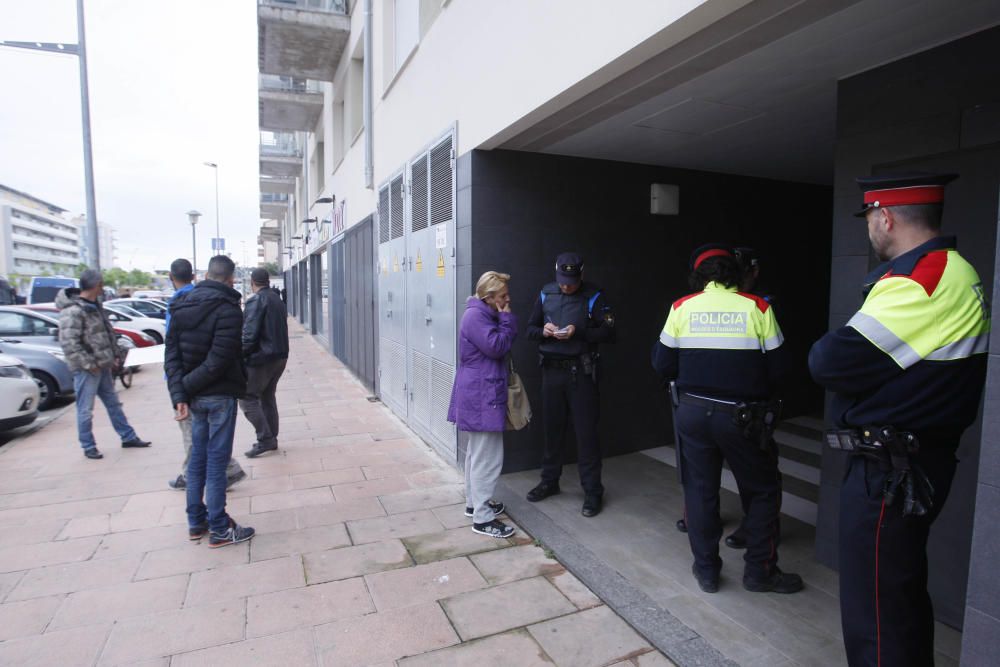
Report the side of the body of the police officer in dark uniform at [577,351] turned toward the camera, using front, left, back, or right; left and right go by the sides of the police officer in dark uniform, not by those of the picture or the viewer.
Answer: front

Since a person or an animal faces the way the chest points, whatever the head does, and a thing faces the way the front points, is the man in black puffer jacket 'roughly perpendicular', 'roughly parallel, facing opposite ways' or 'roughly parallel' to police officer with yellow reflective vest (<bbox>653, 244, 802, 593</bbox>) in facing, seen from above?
roughly parallel

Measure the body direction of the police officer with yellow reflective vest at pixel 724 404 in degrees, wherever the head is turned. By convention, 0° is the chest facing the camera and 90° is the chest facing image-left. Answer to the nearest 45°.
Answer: approximately 180°

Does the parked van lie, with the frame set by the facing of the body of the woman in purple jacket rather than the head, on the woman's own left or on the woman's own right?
on the woman's own left

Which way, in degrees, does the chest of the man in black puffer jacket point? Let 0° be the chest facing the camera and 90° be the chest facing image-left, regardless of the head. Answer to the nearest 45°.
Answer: approximately 225°

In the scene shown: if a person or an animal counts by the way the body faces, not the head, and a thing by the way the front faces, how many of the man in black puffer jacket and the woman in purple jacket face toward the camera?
0

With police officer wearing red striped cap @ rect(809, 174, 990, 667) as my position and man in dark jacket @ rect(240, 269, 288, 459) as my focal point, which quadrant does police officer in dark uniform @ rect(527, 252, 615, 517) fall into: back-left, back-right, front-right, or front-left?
front-right

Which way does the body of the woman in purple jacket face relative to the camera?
to the viewer's right

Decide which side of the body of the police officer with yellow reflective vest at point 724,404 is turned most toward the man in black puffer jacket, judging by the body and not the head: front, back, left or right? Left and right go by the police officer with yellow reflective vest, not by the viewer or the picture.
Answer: left

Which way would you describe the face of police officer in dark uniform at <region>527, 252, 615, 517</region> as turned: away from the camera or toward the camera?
toward the camera

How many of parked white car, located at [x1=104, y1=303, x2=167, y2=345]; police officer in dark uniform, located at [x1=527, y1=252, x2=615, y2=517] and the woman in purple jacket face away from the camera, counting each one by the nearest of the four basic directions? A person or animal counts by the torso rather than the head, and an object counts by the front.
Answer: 0

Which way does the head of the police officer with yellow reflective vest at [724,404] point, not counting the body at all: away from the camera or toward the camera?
away from the camera

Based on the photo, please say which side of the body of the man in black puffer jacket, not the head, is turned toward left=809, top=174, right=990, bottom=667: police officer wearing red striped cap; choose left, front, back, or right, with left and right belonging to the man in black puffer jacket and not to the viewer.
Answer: right
